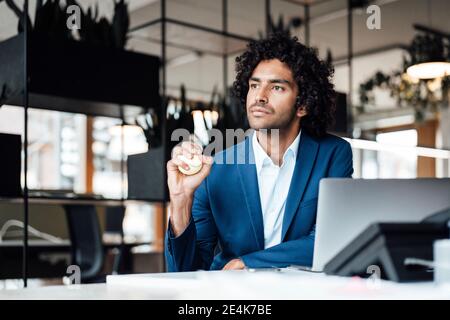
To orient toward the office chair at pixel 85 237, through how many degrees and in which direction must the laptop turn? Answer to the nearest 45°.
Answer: approximately 45° to its left

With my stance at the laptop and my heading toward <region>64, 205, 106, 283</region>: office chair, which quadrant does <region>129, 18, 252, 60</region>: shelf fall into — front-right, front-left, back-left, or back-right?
front-right

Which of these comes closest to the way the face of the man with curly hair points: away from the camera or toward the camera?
toward the camera

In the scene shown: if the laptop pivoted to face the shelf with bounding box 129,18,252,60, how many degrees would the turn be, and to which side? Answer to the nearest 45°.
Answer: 0° — it already faces it

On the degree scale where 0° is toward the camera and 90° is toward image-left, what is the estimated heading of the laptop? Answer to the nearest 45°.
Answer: approximately 180°

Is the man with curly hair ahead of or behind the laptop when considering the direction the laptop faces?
ahead
